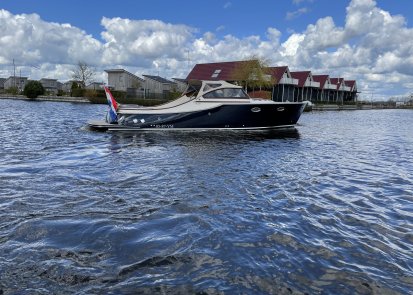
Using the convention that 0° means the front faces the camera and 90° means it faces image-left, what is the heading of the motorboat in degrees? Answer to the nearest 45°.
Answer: approximately 270°
